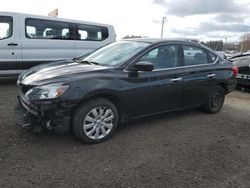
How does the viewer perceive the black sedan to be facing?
facing the viewer and to the left of the viewer

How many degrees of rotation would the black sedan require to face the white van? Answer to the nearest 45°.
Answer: approximately 90° to its right
